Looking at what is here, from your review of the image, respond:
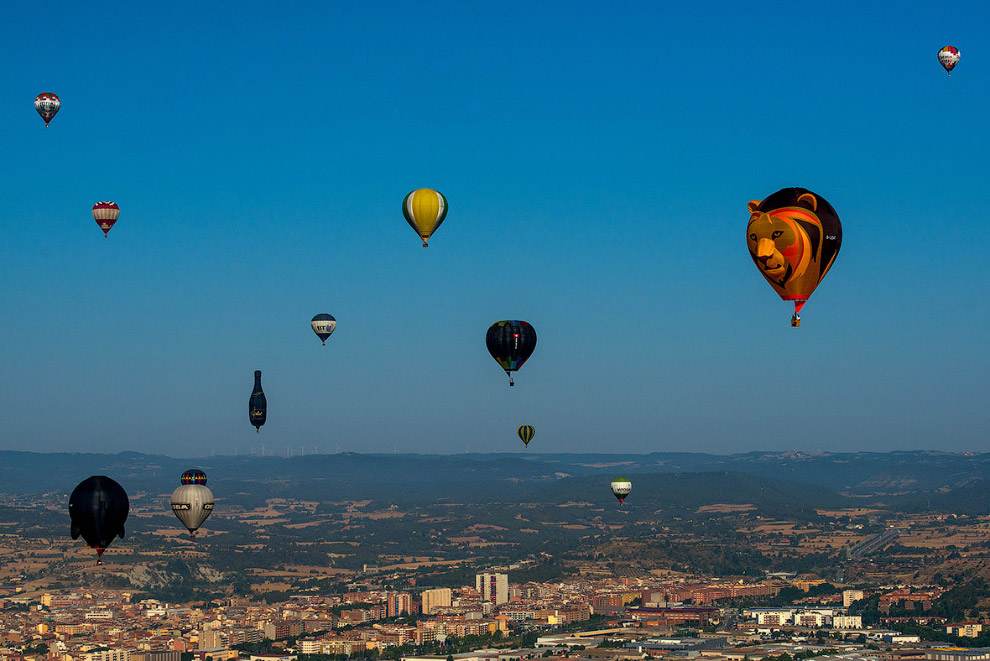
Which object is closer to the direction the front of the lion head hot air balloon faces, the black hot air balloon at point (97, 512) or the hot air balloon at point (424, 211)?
the black hot air balloon

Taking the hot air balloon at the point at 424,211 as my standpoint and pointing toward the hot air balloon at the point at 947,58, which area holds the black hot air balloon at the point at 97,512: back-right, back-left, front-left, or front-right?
back-right

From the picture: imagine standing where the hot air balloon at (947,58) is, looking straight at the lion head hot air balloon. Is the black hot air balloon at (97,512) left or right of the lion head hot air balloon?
right

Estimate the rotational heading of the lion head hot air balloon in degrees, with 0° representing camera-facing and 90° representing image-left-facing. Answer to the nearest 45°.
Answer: approximately 45°

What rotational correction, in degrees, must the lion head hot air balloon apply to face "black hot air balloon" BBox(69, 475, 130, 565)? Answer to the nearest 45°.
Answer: approximately 45° to its right

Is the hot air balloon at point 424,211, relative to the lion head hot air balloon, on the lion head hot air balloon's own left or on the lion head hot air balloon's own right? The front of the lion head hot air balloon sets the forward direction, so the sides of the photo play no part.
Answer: on the lion head hot air balloon's own right

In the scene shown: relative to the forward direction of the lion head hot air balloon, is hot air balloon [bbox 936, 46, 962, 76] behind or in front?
behind

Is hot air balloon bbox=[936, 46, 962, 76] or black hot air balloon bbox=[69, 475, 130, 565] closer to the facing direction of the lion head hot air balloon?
the black hot air balloon
